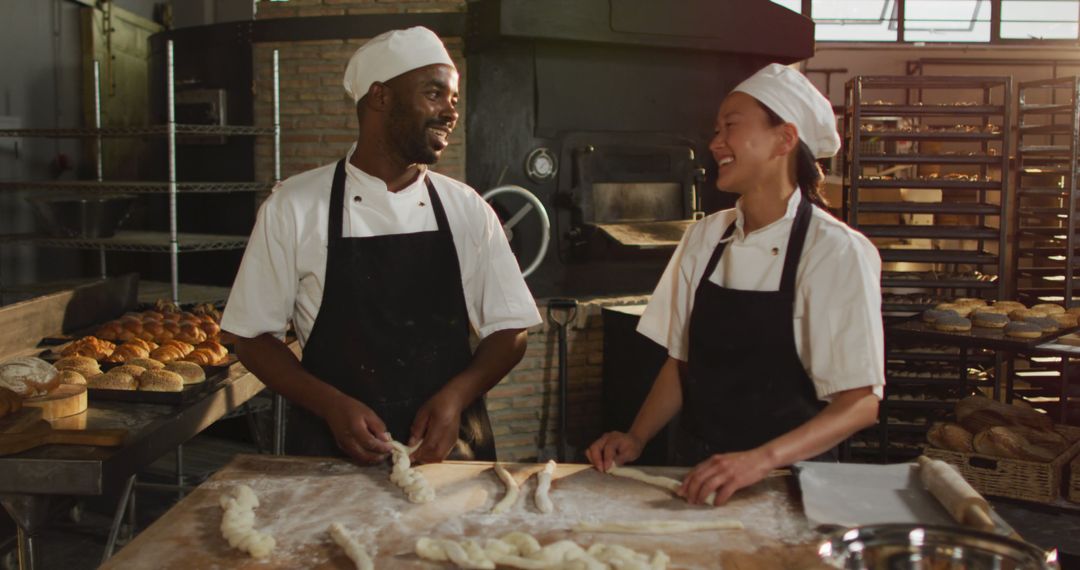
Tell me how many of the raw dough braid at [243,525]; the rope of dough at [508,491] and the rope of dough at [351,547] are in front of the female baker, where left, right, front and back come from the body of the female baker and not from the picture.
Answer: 3

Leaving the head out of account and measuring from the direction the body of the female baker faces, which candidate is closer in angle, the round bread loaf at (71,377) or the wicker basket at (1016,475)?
the round bread loaf

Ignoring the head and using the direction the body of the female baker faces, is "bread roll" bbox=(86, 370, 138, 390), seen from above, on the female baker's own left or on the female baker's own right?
on the female baker's own right

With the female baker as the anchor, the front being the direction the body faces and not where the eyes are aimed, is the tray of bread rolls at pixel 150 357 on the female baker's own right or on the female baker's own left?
on the female baker's own right

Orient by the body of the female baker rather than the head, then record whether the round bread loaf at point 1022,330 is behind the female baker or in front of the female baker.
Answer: behind

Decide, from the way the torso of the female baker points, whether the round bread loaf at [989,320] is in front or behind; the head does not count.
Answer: behind

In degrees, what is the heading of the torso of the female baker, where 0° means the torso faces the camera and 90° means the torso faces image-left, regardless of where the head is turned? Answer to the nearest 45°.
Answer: approximately 45°

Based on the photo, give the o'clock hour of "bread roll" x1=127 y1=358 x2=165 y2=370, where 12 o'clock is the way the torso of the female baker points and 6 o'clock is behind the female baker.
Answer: The bread roll is roughly at 2 o'clock from the female baker.

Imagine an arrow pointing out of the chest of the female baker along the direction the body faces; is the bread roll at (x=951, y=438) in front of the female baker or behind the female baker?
behind

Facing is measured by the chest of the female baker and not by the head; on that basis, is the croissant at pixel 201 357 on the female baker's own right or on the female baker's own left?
on the female baker's own right

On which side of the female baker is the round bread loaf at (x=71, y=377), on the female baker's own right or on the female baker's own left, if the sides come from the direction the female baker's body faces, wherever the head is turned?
on the female baker's own right
